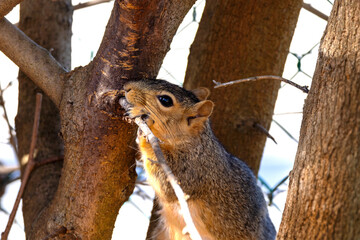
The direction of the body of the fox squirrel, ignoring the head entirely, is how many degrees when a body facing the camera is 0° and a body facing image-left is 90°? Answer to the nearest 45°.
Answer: approximately 90°
